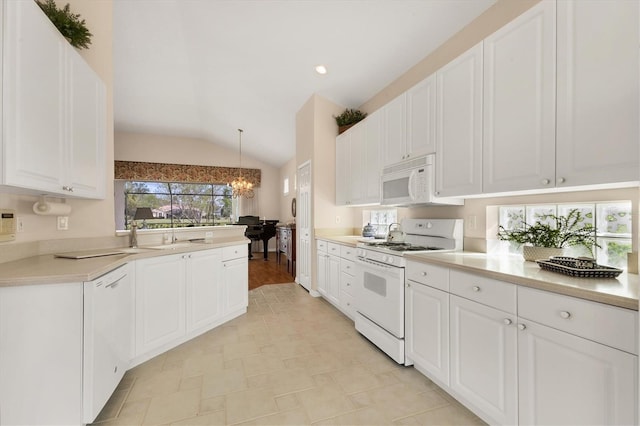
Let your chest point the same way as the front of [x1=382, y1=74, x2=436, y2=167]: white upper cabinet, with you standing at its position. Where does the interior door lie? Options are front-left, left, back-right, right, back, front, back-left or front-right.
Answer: right

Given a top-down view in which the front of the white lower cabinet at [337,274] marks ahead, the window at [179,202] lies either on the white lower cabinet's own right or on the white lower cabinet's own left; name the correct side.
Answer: on the white lower cabinet's own right

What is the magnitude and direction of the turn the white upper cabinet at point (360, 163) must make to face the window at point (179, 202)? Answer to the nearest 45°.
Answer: approximately 90° to its right

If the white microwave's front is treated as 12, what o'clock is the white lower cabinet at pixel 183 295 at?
The white lower cabinet is roughly at 1 o'clock from the white microwave.

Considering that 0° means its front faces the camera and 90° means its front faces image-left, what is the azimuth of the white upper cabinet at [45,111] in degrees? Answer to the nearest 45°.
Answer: approximately 315°

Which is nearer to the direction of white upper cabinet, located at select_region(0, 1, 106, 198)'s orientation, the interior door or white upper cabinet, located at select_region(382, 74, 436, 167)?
the white upper cabinet

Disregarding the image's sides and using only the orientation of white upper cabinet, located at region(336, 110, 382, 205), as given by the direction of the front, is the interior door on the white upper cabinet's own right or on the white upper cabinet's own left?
on the white upper cabinet's own right

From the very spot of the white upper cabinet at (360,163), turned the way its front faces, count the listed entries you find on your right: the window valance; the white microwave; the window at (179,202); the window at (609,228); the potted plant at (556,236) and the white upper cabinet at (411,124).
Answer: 2

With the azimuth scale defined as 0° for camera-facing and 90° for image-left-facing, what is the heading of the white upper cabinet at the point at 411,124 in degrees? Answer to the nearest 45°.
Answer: approximately 45°

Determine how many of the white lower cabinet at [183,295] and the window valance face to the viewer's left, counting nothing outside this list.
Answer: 0

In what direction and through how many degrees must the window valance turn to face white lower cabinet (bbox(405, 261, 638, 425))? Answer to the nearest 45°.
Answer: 0° — it already faces it

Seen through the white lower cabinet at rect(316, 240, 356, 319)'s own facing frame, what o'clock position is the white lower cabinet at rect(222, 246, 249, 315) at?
the white lower cabinet at rect(222, 246, 249, 315) is roughly at 1 o'clock from the white lower cabinet at rect(316, 240, 356, 319).

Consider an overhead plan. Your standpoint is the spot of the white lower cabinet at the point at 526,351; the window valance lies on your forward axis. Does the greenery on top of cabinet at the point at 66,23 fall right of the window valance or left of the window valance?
left
